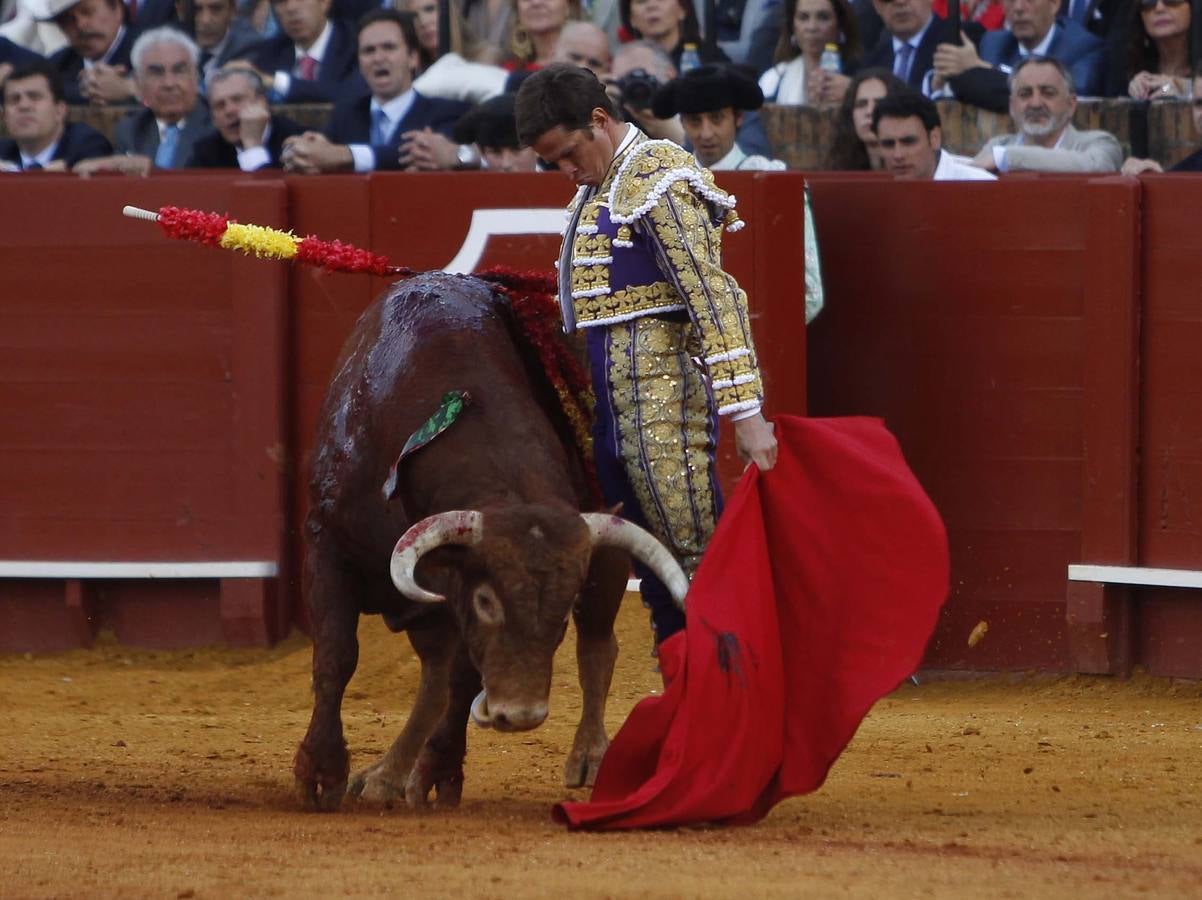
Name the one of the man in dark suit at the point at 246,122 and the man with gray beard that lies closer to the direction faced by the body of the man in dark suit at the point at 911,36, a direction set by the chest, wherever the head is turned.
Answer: the man with gray beard

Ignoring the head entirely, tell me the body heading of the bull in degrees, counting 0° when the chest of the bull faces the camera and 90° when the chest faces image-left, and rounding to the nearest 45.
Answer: approximately 0°

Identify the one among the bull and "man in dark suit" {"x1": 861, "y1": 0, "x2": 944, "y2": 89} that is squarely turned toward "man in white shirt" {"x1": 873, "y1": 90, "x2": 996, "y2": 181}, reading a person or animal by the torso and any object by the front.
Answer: the man in dark suit

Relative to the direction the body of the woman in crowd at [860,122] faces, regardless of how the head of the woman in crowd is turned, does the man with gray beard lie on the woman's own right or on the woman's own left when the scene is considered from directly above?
on the woman's own left

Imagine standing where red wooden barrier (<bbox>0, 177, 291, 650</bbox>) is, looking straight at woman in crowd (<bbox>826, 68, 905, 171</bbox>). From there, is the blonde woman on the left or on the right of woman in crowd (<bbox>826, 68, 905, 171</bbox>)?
left

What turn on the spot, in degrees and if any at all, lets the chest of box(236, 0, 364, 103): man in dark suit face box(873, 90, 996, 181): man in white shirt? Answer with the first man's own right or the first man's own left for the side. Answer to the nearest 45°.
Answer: approximately 45° to the first man's own left

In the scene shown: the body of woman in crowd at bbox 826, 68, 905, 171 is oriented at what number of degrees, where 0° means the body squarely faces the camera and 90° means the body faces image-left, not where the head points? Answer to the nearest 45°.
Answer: approximately 0°

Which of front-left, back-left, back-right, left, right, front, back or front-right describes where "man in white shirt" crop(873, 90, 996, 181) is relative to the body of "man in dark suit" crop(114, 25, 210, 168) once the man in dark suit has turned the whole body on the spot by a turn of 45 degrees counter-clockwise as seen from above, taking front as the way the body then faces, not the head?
front
